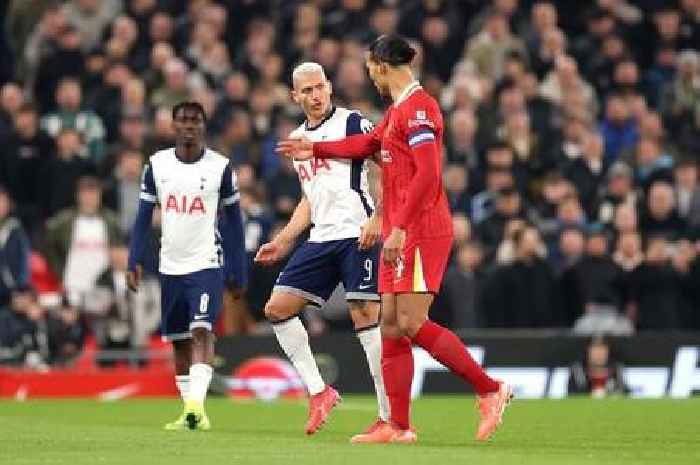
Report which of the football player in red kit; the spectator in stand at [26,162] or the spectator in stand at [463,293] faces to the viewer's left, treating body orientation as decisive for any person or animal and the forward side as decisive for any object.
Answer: the football player in red kit

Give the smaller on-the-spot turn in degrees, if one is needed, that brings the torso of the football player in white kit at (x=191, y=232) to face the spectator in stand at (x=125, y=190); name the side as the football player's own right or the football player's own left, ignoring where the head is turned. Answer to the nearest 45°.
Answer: approximately 180°

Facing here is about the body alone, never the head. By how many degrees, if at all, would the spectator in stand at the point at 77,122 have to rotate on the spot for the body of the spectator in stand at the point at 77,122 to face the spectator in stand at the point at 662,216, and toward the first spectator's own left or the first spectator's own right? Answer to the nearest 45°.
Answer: approximately 90° to the first spectator's own left

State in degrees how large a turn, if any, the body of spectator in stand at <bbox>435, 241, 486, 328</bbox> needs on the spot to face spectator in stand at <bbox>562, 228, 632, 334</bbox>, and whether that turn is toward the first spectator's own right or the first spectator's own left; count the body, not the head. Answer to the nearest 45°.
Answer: approximately 90° to the first spectator's own left

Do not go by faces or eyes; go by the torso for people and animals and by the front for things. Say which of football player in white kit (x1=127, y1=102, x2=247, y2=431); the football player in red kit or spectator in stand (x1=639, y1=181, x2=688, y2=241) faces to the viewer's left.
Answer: the football player in red kit

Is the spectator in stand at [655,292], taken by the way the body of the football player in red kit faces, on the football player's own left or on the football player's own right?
on the football player's own right

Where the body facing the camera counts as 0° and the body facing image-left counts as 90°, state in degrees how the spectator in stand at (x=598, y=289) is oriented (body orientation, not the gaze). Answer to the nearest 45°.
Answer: approximately 0°

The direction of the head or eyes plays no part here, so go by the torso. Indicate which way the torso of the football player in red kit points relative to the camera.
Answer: to the viewer's left

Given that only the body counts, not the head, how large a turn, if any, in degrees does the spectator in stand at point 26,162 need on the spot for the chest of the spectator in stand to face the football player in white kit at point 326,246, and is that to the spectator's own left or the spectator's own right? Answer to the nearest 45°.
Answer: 0° — they already face them
